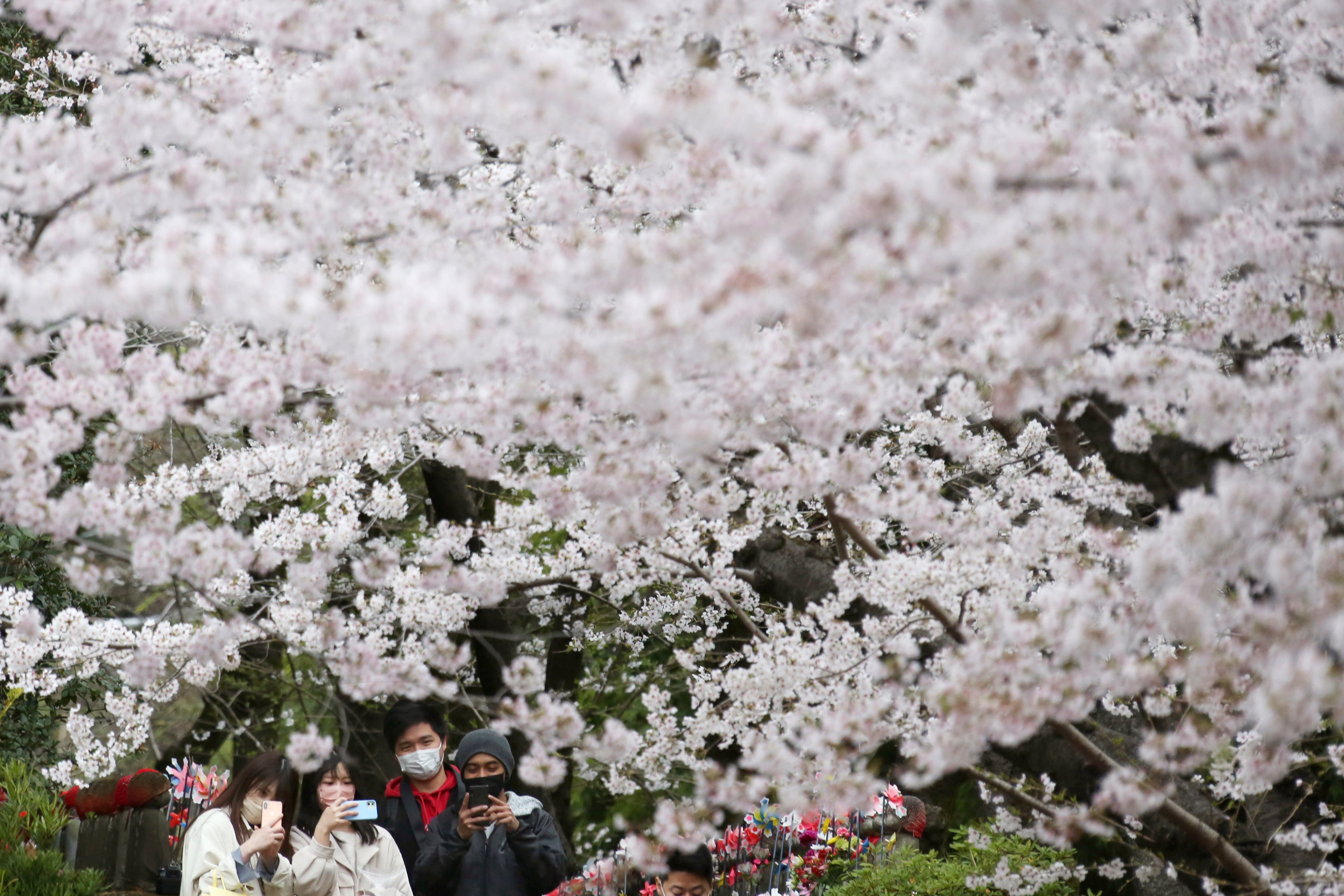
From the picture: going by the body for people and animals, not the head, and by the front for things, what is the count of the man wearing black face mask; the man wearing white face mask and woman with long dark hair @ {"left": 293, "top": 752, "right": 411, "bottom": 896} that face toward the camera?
3

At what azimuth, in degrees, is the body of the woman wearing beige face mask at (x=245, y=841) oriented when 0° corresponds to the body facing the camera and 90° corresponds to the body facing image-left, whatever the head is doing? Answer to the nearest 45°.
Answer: approximately 315°

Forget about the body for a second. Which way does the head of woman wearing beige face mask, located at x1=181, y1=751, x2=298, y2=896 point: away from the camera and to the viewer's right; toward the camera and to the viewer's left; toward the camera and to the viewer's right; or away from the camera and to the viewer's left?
toward the camera and to the viewer's right

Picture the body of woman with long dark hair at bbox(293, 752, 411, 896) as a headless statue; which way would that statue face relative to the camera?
toward the camera

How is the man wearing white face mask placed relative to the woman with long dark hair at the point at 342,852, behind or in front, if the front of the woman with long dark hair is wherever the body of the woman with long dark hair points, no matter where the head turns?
behind

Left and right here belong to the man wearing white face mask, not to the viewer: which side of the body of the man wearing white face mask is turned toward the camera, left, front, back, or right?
front

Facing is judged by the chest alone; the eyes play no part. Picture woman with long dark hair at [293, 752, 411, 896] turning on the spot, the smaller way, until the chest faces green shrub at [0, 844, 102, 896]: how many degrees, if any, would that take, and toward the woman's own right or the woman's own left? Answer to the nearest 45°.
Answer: approximately 135° to the woman's own right
